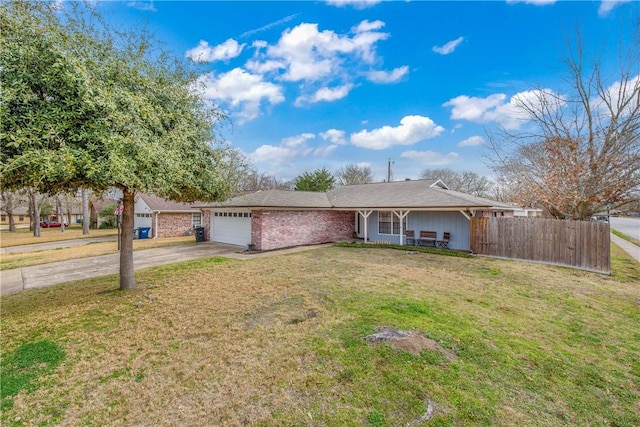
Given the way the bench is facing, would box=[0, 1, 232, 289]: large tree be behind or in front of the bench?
in front

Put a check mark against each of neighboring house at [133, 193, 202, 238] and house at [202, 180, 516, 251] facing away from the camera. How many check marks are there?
0

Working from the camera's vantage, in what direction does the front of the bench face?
facing the viewer and to the left of the viewer

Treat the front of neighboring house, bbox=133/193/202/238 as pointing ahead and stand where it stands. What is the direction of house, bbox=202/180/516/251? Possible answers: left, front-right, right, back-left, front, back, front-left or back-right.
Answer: left

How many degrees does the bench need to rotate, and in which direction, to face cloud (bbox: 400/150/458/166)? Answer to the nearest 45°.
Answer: approximately 135° to its right

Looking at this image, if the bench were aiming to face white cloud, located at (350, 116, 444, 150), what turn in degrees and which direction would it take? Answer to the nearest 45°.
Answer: approximately 135° to its right

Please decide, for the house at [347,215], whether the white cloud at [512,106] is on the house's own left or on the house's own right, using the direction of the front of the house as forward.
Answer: on the house's own left
